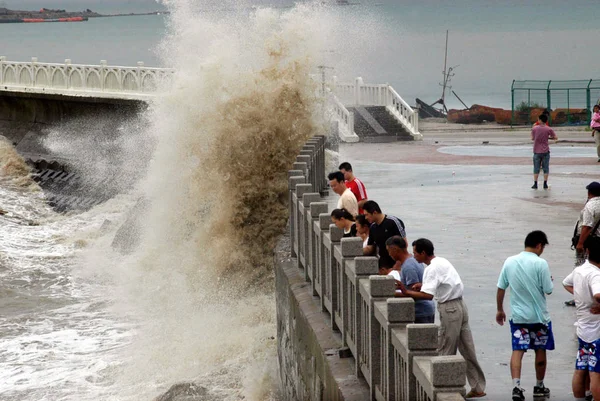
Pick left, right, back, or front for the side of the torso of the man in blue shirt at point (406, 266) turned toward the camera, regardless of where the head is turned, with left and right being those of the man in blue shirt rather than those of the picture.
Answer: left

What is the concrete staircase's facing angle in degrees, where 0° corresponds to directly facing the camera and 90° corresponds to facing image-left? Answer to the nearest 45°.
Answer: approximately 315°

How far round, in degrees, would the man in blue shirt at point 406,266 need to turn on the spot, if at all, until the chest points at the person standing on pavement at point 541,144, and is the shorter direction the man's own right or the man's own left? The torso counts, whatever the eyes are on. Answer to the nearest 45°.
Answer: approximately 90° to the man's own right

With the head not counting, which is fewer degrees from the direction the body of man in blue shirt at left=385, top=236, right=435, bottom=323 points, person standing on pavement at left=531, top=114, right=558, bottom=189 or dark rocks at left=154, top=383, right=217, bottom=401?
the dark rocks

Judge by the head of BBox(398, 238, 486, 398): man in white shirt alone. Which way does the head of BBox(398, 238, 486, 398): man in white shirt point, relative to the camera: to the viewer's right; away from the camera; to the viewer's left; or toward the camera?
to the viewer's left

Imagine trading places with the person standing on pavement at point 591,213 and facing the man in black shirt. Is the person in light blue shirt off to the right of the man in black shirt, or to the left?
left

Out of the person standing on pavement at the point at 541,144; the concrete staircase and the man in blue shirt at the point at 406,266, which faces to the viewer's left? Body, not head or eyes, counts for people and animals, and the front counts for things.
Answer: the man in blue shirt

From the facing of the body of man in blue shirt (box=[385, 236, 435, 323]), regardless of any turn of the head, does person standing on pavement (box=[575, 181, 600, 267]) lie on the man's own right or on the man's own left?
on the man's own right
